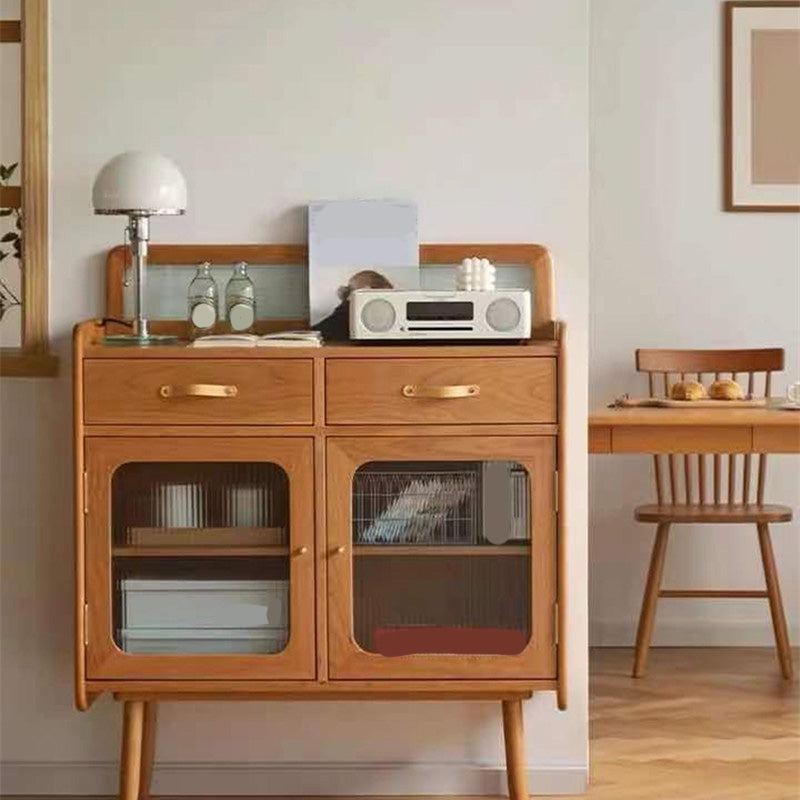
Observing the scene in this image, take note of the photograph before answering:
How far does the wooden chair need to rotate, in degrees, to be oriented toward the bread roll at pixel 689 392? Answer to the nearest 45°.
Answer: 0° — it already faces it

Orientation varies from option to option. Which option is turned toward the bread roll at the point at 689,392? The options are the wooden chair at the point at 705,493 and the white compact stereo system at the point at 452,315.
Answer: the wooden chair

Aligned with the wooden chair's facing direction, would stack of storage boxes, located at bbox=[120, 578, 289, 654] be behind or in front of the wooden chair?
in front

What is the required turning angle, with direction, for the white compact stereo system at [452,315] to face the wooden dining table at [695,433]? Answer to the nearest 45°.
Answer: approximately 135° to its left

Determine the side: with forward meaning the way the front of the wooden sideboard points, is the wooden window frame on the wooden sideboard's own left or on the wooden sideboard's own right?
on the wooden sideboard's own right

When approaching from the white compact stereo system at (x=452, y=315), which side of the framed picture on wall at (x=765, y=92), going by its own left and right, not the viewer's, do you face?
front

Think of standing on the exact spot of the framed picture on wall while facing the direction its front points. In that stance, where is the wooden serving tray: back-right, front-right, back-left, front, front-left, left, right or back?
front

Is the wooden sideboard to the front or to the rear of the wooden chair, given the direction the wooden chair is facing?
to the front

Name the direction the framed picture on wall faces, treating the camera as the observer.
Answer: facing the viewer

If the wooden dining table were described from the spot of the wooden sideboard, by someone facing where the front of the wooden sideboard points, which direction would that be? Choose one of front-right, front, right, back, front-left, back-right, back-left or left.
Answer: back-left

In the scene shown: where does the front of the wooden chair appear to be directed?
toward the camera

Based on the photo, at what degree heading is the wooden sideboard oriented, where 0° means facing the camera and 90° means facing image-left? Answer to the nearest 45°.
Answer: approximately 0°

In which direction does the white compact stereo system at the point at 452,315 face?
toward the camera

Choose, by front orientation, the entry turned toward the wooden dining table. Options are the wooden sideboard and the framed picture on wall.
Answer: the framed picture on wall
